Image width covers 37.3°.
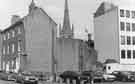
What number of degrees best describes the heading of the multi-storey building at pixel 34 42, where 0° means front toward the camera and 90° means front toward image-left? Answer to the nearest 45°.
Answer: approximately 45°
